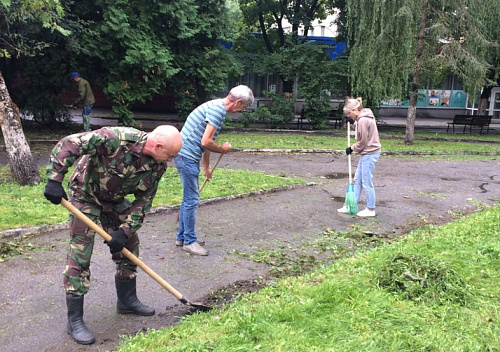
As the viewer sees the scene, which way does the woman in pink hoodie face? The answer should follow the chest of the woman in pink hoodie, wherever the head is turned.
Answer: to the viewer's left

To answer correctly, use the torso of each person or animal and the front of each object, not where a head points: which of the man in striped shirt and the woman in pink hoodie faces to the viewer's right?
the man in striped shirt

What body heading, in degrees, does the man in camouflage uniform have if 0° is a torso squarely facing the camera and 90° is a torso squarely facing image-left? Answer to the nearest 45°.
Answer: approximately 315°

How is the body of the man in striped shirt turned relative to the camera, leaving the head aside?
to the viewer's right

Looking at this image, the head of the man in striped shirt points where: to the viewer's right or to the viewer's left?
to the viewer's right

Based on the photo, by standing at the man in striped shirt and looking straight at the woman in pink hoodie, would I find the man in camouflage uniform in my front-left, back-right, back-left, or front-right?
back-right

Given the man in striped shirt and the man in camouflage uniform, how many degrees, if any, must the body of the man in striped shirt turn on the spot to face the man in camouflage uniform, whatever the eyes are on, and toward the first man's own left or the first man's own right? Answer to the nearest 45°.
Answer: approximately 90° to the first man's own right

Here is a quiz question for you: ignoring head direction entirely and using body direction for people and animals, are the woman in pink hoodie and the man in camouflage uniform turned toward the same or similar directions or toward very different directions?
very different directions

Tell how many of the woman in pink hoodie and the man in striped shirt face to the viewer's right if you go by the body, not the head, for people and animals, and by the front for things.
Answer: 1

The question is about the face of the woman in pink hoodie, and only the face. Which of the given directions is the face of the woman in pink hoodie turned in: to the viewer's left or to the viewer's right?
to the viewer's left

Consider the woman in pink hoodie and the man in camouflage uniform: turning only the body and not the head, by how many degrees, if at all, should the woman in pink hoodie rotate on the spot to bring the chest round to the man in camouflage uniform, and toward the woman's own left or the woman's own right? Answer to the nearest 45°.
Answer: approximately 45° to the woman's own left
